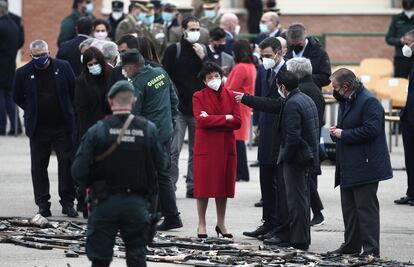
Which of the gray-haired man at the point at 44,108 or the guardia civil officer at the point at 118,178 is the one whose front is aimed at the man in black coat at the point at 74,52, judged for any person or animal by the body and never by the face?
the guardia civil officer

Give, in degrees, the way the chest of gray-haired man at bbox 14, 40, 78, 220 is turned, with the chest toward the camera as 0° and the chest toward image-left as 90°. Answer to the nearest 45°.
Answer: approximately 0°

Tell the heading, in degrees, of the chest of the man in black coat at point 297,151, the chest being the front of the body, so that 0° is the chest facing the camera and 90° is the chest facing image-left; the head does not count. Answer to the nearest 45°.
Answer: approximately 135°

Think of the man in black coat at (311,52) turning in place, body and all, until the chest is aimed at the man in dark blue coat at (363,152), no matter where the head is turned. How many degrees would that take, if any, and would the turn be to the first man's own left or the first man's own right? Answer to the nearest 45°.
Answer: approximately 45° to the first man's own left

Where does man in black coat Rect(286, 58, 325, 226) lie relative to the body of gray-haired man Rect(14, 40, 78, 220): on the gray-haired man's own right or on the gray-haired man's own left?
on the gray-haired man's own left

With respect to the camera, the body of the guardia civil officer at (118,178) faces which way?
away from the camera

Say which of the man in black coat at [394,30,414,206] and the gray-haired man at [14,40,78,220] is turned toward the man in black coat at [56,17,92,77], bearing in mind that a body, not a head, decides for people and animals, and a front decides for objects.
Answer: the man in black coat at [394,30,414,206]

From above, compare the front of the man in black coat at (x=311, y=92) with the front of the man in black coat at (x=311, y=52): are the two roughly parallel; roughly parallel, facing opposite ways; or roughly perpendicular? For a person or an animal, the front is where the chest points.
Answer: roughly perpendicular

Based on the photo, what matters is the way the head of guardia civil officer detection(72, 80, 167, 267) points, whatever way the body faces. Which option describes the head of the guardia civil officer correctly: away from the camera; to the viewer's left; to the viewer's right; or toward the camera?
away from the camera

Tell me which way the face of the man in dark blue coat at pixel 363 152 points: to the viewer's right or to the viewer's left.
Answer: to the viewer's left
